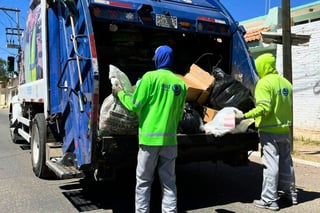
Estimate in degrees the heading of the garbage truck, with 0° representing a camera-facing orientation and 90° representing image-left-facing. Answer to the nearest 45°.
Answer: approximately 135°

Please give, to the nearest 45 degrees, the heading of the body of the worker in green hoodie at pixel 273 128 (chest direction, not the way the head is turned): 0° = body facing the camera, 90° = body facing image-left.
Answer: approximately 135°

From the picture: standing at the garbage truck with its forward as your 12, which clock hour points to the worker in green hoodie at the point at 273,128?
The worker in green hoodie is roughly at 5 o'clock from the garbage truck.

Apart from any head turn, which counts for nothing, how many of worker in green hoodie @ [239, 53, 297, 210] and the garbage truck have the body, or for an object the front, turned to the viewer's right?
0
